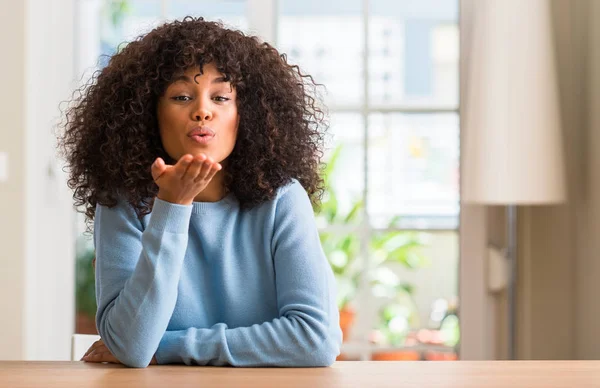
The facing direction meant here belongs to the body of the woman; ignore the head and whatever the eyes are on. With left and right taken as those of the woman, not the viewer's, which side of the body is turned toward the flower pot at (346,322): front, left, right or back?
back

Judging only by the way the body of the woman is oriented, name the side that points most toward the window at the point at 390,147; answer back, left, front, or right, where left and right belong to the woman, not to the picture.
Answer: back

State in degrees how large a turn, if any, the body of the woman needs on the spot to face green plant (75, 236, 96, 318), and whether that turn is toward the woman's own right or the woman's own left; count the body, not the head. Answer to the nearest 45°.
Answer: approximately 180°

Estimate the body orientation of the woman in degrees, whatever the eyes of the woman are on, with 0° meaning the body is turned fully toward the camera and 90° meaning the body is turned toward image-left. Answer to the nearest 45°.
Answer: approximately 0°

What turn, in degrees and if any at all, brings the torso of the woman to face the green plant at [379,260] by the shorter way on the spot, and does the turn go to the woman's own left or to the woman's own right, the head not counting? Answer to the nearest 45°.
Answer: approximately 180°

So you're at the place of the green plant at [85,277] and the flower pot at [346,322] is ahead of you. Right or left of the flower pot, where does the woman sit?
right
